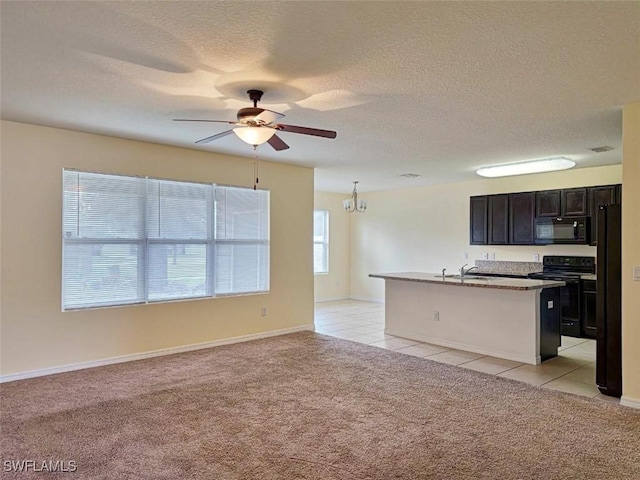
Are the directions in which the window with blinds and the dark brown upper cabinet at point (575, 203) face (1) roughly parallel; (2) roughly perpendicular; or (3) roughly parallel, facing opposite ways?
roughly perpendicular

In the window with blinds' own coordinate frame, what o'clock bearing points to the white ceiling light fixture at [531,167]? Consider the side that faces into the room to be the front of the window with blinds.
The white ceiling light fixture is roughly at 11 o'clock from the window with blinds.

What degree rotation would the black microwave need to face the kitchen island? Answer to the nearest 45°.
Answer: approximately 45° to its right

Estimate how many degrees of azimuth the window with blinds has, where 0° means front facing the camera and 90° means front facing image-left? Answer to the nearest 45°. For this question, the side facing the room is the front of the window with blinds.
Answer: approximately 315°

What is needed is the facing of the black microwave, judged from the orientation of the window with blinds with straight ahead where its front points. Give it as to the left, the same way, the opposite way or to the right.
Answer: to the right

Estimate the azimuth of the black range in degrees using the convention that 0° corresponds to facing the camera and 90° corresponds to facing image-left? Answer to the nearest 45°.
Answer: approximately 0°
